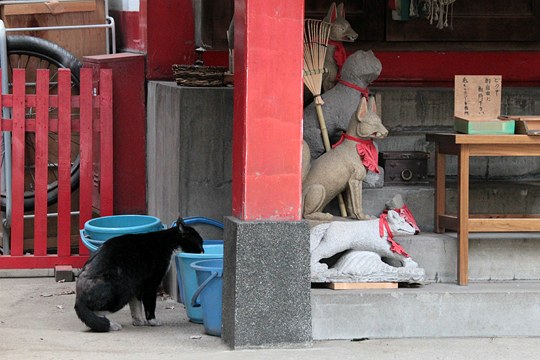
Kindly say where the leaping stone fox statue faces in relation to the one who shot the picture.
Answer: facing to the right of the viewer

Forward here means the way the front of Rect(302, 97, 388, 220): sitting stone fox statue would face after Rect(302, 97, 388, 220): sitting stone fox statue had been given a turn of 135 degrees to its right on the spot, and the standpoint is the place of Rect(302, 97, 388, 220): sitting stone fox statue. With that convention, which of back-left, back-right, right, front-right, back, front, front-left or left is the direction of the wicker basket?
right

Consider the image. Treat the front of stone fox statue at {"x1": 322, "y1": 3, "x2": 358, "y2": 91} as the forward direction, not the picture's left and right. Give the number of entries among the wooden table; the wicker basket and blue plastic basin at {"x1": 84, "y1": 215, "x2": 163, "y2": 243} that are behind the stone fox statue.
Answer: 2

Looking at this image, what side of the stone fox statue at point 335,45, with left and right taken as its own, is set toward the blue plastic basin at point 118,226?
back

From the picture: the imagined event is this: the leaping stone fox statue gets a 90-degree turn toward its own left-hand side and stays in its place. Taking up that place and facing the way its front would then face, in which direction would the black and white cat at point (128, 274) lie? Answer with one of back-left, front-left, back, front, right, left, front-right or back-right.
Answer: left

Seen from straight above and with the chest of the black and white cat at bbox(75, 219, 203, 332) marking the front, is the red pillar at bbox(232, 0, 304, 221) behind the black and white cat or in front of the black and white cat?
in front

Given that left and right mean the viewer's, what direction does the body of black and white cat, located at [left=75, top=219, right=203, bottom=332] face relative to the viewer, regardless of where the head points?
facing to the right of the viewer

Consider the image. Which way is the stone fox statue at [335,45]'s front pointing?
to the viewer's right

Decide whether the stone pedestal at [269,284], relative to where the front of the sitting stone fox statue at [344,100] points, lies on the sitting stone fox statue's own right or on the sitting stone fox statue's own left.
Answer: on the sitting stone fox statue's own right

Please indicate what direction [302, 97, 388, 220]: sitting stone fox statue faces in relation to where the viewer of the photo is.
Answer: facing to the right of the viewer

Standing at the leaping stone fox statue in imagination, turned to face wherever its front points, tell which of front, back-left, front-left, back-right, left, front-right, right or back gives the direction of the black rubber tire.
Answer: back-left

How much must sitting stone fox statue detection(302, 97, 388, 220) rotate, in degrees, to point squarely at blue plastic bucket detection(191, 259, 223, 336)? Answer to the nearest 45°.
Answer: approximately 135° to its right

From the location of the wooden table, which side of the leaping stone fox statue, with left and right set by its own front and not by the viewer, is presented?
front

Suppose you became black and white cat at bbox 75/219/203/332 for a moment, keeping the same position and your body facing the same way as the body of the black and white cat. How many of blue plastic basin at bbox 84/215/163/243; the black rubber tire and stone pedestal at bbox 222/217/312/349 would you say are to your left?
2

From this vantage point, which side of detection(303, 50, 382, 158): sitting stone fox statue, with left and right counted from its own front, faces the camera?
right
